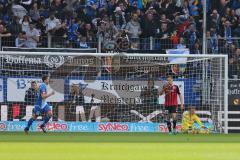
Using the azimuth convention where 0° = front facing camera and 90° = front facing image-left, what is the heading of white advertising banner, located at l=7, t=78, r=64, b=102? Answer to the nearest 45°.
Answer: approximately 0°

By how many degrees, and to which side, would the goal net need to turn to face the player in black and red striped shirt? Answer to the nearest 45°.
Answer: approximately 45° to its left

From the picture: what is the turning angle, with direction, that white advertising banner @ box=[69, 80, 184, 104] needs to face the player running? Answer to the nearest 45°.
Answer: approximately 45° to its right

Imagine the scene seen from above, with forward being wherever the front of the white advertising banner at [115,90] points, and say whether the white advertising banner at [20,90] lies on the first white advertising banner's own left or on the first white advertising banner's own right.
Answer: on the first white advertising banner's own right

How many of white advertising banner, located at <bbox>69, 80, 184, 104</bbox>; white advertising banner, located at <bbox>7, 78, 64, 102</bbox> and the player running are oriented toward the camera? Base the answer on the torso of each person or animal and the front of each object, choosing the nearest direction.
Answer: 2

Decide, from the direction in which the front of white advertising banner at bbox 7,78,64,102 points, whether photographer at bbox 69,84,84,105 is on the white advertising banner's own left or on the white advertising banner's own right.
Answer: on the white advertising banner's own left
